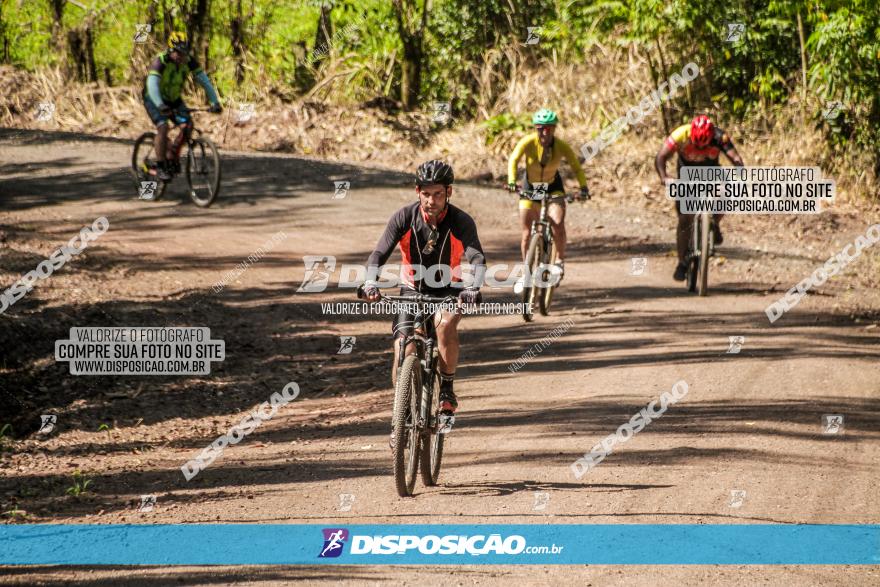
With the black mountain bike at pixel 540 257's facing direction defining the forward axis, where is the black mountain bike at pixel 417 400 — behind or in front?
in front

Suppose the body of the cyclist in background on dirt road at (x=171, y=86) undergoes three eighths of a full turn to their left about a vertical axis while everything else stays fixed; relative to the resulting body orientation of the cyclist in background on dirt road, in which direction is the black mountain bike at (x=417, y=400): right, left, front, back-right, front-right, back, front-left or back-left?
back

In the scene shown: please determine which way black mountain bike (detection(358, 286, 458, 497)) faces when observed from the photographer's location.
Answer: facing the viewer

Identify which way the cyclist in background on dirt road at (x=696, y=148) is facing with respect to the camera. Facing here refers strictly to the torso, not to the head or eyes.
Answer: toward the camera

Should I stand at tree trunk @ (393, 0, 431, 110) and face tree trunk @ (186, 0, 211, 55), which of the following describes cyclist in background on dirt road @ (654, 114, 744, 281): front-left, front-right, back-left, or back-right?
back-left

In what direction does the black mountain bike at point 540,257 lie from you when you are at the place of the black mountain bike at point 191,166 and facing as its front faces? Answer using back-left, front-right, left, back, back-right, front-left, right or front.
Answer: front

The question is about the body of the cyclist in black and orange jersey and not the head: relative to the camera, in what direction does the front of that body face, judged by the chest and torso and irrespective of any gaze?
toward the camera

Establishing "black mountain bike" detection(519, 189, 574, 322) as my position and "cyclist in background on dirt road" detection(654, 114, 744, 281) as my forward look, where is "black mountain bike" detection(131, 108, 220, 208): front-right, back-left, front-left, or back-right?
back-left

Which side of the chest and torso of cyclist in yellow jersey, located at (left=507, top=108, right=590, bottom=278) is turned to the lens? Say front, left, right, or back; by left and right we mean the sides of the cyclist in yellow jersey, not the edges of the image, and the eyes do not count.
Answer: front

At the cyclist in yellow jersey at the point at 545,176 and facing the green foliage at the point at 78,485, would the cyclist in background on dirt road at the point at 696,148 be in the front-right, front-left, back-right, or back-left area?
back-left

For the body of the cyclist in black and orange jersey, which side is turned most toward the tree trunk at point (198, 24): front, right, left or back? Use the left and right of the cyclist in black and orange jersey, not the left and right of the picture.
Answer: back

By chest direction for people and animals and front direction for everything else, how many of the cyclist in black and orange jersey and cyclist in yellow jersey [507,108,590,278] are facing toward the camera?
2
